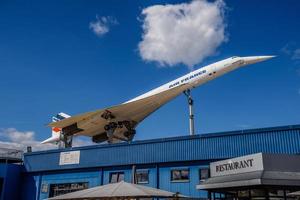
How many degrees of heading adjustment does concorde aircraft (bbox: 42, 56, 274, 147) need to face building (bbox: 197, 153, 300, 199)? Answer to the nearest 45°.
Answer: approximately 45° to its right

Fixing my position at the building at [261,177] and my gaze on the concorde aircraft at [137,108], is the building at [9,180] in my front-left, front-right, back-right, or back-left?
front-left

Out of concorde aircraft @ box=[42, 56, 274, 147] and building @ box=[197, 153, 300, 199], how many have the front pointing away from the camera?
0

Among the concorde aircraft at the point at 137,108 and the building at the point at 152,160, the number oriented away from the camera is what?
0

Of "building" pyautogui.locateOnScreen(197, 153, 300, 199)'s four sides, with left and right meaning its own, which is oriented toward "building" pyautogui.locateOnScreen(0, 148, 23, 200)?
right

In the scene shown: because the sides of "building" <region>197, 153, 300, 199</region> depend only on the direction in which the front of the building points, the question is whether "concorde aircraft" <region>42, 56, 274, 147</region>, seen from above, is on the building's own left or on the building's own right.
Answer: on the building's own right

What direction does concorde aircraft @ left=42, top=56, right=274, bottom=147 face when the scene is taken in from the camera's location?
facing the viewer and to the right of the viewer

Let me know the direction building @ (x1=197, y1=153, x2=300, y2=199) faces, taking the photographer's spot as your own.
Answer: facing the viewer and to the left of the viewer

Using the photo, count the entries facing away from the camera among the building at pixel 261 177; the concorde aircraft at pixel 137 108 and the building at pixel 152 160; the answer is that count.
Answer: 0

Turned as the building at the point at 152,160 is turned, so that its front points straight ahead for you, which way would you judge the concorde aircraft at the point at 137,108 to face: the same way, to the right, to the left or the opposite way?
to the left

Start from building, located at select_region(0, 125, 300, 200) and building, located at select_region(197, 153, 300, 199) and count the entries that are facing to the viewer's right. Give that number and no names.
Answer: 0
